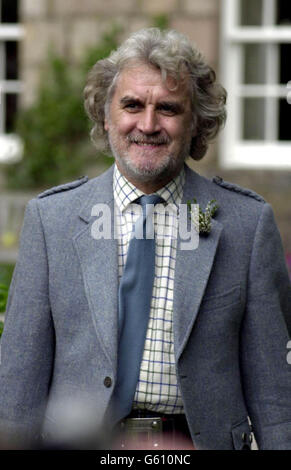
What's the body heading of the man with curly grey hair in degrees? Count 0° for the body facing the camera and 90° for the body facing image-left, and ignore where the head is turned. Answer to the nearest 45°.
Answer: approximately 0°

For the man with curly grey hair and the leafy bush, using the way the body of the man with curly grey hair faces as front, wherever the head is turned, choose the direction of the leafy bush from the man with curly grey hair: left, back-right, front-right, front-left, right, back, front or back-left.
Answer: back

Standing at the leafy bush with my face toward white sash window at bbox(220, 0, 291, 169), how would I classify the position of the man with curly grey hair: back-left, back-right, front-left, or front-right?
front-right

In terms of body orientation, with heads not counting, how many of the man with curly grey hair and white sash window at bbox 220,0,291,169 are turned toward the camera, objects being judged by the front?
2

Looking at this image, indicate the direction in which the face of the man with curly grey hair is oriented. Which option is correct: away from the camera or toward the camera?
toward the camera

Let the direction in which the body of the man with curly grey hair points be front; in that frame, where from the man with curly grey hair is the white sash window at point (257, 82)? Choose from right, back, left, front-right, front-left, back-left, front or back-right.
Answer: back

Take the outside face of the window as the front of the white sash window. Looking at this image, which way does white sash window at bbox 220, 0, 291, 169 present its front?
toward the camera

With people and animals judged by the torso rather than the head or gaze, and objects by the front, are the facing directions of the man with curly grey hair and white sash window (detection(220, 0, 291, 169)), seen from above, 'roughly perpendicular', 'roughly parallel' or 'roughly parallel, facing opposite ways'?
roughly parallel

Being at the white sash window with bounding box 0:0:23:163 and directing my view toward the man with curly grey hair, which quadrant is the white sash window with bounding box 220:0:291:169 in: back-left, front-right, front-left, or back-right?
front-left

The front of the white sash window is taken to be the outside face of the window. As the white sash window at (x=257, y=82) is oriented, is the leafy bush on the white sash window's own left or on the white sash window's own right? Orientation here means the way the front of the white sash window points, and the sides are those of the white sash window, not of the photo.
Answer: on the white sash window's own right
